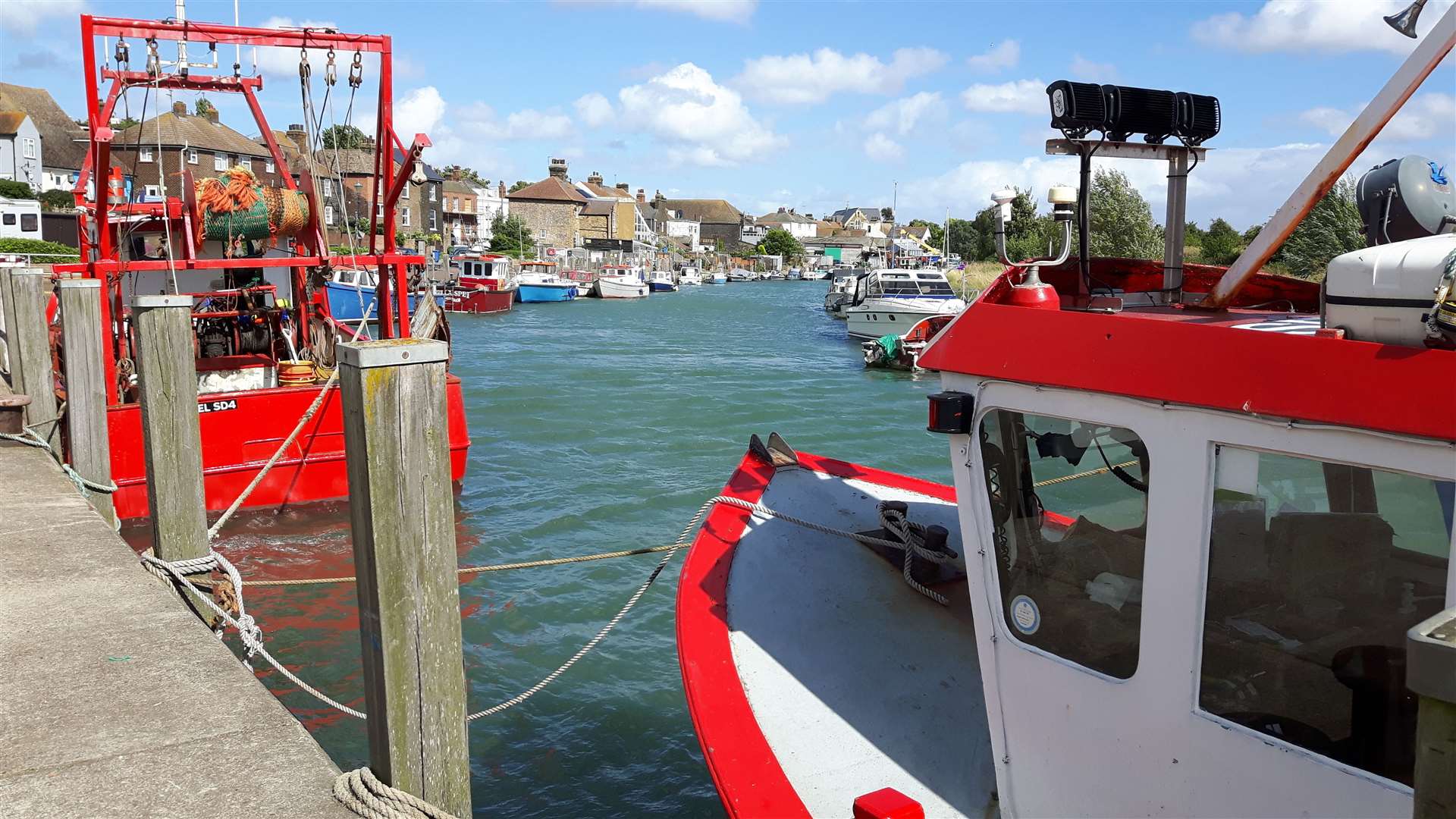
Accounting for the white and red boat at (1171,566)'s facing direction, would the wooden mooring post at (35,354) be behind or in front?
in front

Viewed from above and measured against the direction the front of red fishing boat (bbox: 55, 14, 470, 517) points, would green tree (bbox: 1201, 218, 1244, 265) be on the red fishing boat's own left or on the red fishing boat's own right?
on the red fishing boat's own right

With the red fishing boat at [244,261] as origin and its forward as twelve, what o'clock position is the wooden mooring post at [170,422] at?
The wooden mooring post is roughly at 6 o'clock from the red fishing boat.

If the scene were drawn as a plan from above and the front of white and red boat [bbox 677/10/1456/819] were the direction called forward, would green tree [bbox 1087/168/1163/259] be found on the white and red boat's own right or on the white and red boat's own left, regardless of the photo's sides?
on the white and red boat's own right

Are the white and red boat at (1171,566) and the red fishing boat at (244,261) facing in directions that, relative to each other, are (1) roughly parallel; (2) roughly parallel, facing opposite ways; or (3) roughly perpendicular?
roughly parallel

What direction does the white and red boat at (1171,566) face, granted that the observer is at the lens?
facing away from the viewer and to the left of the viewer

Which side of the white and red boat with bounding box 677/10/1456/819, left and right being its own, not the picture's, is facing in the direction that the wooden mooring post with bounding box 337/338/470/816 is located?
left

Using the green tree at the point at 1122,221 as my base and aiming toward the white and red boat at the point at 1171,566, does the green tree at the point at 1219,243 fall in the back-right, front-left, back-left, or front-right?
front-left

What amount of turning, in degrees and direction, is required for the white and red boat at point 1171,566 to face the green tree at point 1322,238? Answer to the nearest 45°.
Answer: approximately 45° to its right

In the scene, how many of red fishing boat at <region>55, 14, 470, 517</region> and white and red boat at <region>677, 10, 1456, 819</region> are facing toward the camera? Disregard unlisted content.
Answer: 0

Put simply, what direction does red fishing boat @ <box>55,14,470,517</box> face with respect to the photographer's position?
facing away from the viewer

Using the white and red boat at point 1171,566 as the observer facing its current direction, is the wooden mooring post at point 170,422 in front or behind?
in front

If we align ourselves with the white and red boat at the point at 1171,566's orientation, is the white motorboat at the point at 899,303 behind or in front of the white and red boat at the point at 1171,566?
in front
